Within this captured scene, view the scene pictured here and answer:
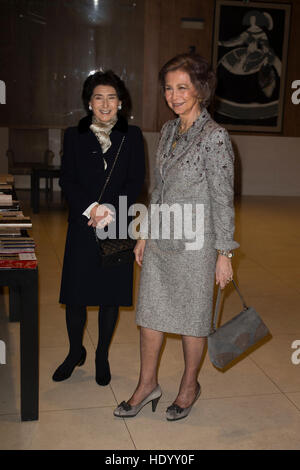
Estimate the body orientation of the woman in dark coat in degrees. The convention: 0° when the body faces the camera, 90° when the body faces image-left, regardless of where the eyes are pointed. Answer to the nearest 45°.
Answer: approximately 0°

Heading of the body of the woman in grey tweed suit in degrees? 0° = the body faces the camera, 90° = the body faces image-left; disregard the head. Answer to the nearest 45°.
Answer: approximately 45°

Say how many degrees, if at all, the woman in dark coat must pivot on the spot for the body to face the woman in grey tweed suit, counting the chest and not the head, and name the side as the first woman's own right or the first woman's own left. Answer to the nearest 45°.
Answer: approximately 45° to the first woman's own left

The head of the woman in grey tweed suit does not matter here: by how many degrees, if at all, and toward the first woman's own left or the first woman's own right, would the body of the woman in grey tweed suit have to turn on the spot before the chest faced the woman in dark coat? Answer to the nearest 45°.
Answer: approximately 90° to the first woman's own right
